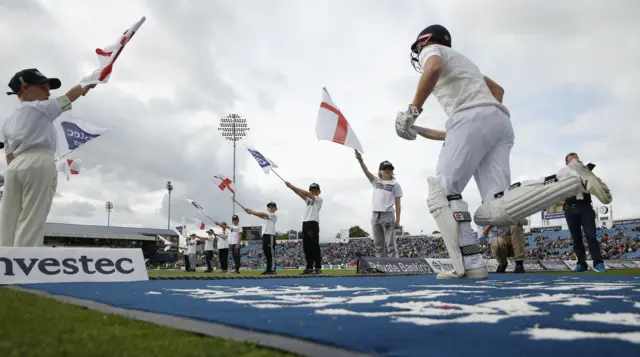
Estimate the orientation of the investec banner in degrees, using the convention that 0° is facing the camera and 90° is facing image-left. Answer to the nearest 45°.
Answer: approximately 0°

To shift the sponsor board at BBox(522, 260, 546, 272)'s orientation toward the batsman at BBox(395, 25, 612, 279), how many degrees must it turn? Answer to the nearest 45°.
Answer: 0° — it already faces them

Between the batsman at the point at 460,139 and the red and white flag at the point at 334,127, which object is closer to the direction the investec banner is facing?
the batsman

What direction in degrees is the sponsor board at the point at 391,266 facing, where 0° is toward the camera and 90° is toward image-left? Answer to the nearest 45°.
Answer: approximately 0°
